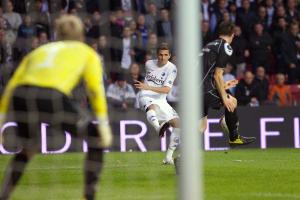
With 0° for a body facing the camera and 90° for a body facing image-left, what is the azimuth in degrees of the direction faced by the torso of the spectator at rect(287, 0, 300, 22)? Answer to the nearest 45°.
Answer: approximately 0°

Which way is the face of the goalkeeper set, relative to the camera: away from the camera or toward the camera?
away from the camera
